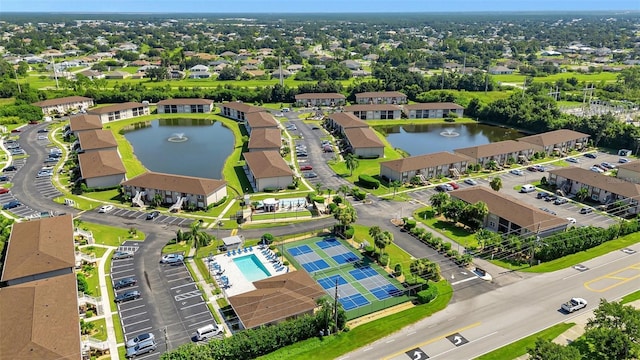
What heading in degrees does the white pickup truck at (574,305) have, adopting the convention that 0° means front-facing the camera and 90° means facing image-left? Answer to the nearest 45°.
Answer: approximately 225°

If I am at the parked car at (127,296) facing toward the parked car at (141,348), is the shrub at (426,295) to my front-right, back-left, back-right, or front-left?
front-left

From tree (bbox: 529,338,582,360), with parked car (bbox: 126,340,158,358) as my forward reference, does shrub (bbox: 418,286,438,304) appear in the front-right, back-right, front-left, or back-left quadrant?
front-right

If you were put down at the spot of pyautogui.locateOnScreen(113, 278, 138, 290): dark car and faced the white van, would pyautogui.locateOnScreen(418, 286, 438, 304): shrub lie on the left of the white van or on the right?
left

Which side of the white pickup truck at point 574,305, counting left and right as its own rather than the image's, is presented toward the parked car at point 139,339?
back

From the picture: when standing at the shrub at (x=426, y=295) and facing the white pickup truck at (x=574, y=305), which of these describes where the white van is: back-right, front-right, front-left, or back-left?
back-right

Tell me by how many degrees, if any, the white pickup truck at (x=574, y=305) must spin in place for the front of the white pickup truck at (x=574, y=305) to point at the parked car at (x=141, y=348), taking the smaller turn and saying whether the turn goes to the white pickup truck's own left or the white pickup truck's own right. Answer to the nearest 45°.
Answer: approximately 180°

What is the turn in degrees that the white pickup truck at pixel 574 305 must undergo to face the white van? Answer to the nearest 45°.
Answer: approximately 180°

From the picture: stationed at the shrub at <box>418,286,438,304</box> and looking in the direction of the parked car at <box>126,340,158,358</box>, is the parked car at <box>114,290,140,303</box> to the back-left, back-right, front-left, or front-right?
front-right
